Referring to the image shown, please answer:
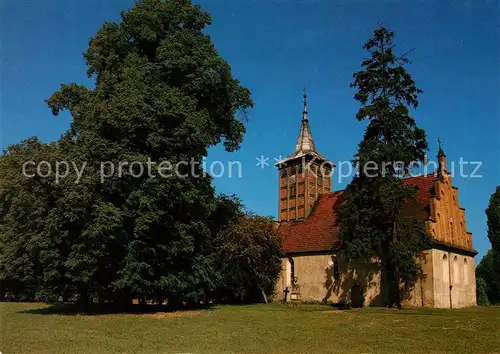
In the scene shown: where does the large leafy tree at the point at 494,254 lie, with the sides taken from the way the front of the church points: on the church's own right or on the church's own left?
on the church's own left

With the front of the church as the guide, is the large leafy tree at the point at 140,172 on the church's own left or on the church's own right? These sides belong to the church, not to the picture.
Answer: on the church's own right

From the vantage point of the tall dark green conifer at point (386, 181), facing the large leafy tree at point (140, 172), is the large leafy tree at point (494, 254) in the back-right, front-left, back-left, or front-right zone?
back-right
